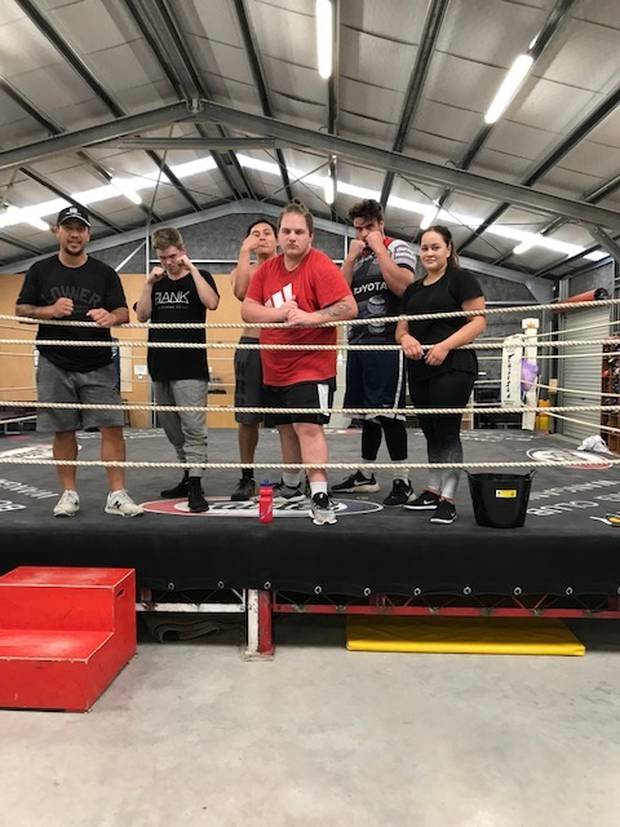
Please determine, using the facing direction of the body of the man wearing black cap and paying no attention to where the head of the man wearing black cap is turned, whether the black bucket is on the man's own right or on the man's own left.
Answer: on the man's own left

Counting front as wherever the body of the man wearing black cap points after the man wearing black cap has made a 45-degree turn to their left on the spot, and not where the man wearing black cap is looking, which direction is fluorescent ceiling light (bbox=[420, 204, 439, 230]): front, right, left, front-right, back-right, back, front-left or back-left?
left

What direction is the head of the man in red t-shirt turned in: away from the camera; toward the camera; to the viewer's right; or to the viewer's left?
toward the camera

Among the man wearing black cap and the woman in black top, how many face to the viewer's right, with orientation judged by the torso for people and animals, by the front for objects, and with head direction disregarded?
0

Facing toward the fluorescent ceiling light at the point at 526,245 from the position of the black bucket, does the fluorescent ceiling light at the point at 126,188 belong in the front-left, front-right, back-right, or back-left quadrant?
front-left

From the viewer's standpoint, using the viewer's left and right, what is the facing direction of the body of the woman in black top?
facing the viewer and to the left of the viewer

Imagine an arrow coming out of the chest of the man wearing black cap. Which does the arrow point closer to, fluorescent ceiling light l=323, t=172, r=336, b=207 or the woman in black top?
the woman in black top

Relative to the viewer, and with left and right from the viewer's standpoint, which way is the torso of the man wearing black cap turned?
facing the viewer

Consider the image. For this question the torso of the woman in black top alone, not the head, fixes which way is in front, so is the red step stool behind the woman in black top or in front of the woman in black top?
in front

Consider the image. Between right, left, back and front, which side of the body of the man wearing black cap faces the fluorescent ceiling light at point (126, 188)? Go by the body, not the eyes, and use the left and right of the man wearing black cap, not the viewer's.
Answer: back

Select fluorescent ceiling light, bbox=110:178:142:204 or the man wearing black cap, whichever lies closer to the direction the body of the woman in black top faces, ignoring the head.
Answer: the man wearing black cap

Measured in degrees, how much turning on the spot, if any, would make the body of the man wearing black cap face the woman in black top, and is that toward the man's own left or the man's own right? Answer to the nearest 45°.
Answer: approximately 45° to the man's own left
